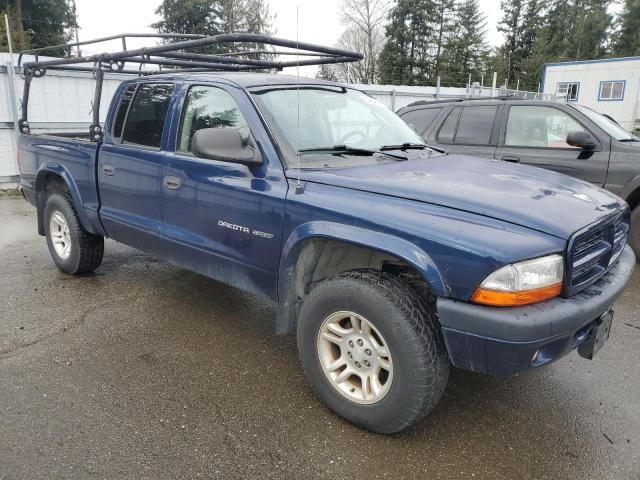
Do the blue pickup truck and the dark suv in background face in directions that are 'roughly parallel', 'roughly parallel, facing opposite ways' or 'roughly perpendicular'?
roughly parallel

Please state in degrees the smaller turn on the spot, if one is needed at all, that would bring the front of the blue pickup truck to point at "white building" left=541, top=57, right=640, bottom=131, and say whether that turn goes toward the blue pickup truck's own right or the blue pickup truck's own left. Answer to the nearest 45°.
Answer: approximately 90° to the blue pickup truck's own left

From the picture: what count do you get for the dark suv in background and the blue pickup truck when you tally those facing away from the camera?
0

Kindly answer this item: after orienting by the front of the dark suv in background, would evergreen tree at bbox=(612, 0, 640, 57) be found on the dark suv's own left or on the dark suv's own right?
on the dark suv's own left

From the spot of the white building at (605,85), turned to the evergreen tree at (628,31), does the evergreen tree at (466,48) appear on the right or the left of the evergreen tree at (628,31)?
left

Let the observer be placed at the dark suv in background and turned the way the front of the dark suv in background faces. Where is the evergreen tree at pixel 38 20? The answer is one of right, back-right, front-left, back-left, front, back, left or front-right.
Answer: back

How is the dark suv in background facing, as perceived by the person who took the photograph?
facing the viewer and to the right of the viewer

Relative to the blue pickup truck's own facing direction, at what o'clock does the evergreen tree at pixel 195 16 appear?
The evergreen tree is roughly at 7 o'clock from the blue pickup truck.

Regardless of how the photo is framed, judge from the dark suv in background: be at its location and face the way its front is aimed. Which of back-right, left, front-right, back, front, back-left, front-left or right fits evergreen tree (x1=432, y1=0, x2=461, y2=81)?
back-left

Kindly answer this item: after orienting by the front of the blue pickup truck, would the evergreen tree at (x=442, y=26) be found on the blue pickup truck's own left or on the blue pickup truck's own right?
on the blue pickup truck's own left

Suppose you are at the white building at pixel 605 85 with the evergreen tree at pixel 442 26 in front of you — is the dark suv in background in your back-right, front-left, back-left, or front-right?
back-left

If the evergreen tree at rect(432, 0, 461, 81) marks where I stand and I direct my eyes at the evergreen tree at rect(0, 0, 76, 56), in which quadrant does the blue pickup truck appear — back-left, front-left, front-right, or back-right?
front-left
